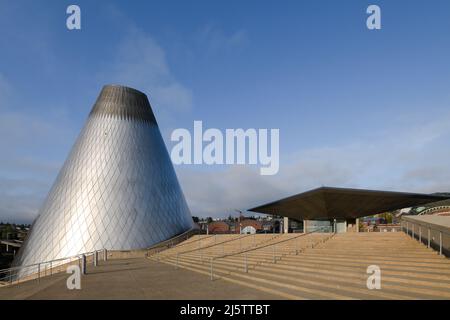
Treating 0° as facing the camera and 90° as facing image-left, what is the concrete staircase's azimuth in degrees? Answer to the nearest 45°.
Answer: approximately 45°

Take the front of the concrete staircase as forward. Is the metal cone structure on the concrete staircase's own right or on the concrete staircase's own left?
on the concrete staircase's own right
